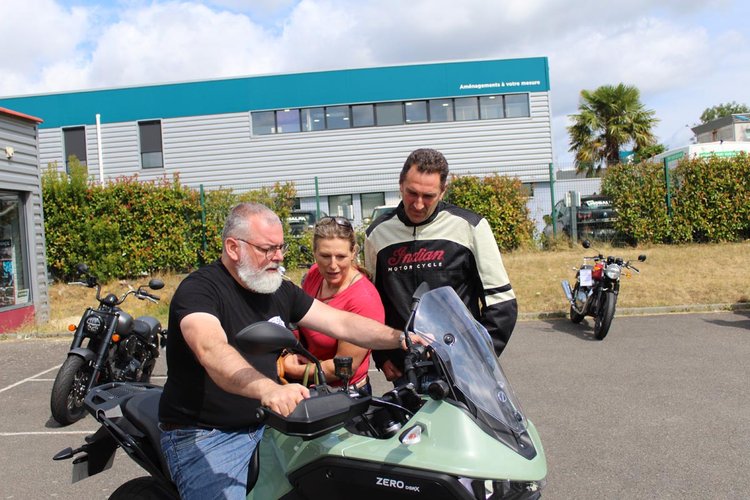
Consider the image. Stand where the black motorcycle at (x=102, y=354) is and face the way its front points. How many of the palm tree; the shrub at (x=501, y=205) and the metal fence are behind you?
3

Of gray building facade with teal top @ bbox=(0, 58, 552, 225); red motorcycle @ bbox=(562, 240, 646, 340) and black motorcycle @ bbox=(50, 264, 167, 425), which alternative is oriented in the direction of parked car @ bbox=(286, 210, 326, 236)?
the gray building facade with teal top

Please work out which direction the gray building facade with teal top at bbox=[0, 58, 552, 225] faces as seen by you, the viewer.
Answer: facing the viewer

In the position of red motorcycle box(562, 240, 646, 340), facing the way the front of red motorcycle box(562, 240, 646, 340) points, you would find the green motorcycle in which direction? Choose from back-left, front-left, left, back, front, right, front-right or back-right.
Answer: front-right

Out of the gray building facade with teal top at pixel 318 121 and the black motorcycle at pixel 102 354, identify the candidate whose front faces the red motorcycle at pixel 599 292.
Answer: the gray building facade with teal top

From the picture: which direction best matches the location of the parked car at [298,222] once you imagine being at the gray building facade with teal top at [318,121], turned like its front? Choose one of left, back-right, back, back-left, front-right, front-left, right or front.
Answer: front

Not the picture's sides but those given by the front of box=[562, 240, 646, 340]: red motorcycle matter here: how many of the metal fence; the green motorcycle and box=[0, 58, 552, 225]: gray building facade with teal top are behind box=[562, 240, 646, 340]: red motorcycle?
2

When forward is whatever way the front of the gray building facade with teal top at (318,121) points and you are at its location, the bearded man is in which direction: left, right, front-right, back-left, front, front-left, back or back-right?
front

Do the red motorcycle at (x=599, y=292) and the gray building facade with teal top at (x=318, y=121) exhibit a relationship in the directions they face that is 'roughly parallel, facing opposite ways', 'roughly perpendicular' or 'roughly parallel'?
roughly parallel

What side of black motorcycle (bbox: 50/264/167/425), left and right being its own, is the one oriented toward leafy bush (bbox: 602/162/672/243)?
back

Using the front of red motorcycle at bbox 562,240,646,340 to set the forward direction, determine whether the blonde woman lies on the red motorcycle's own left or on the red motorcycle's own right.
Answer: on the red motorcycle's own right

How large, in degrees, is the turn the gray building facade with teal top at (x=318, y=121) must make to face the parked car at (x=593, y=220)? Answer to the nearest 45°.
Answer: approximately 45° to its left

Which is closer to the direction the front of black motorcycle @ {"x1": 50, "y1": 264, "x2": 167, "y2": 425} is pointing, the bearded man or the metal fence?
the bearded man

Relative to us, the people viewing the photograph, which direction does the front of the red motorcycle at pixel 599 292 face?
facing the viewer and to the right of the viewer

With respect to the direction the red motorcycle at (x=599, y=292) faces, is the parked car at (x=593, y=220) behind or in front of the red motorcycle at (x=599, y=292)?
behind

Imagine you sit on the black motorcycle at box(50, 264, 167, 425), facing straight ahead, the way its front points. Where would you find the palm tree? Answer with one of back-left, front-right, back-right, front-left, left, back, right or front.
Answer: back

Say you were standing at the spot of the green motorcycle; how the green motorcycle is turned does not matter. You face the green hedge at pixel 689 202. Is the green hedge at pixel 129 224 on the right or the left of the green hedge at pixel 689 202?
left

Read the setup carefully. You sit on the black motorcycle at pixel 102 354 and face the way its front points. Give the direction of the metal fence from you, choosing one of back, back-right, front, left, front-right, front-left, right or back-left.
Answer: back
